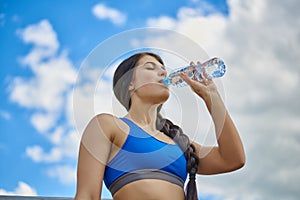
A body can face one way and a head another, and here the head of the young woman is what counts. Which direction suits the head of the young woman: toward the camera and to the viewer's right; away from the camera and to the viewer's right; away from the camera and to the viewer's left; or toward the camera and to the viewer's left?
toward the camera and to the viewer's right

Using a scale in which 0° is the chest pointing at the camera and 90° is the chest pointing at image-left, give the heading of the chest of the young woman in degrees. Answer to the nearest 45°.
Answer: approximately 315°
